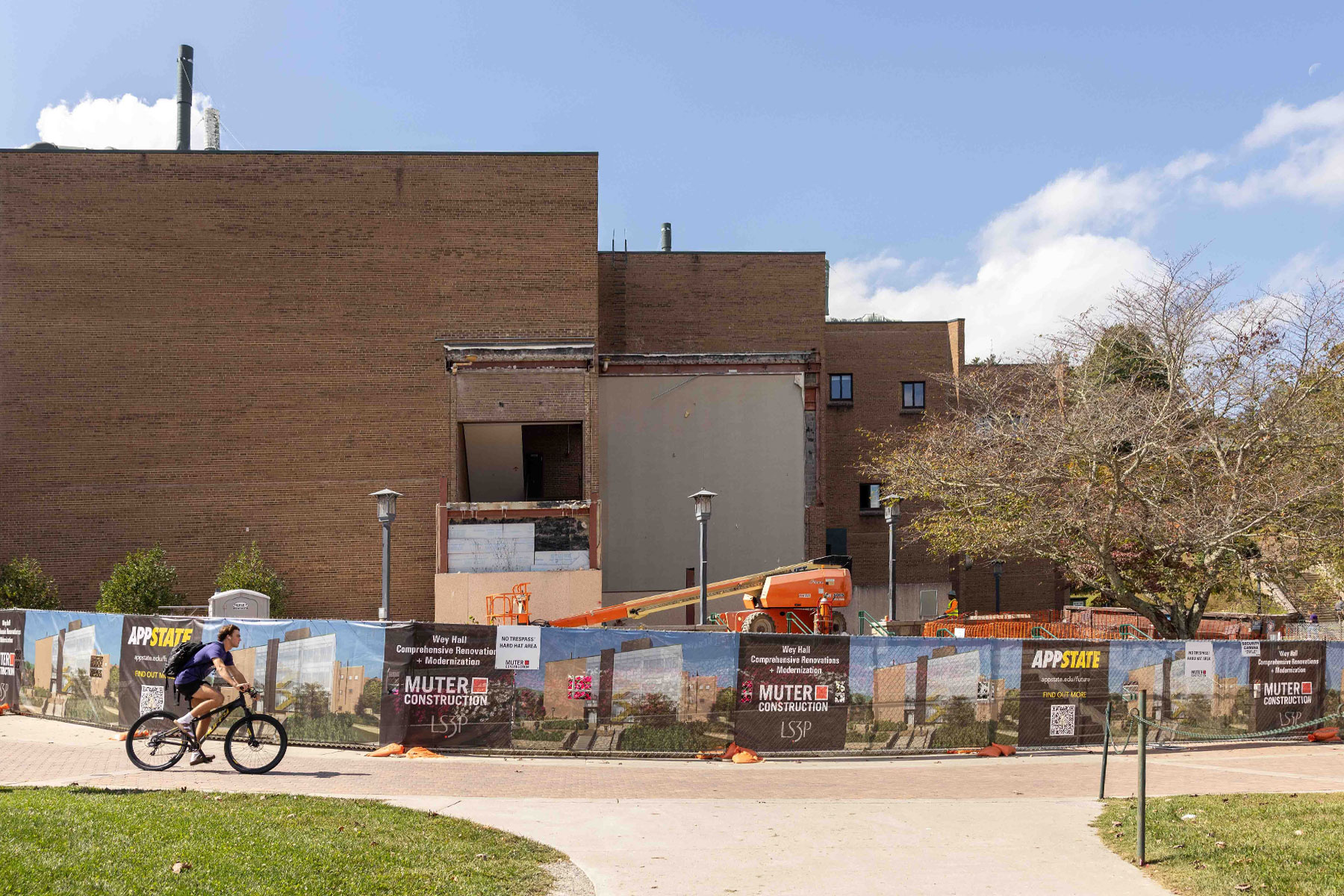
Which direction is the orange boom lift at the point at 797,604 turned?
to the viewer's left

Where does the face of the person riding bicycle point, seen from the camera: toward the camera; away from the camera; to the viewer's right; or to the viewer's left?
to the viewer's right

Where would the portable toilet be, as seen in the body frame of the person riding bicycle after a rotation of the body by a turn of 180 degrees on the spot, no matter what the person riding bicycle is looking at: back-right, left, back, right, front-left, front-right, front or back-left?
right

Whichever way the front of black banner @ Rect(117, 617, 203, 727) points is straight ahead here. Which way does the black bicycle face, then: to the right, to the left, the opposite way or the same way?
to the left

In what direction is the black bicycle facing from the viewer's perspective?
to the viewer's right

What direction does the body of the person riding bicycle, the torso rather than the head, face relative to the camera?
to the viewer's right

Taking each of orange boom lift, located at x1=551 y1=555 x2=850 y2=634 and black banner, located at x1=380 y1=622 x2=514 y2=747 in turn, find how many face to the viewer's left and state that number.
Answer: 1

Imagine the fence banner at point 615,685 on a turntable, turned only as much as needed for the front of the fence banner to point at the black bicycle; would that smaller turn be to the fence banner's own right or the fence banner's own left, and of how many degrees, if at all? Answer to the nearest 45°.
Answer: approximately 45° to the fence banner's own right

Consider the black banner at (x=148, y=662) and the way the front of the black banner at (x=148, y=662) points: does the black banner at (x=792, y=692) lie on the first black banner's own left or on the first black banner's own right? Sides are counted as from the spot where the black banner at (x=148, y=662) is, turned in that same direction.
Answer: on the first black banner's own left

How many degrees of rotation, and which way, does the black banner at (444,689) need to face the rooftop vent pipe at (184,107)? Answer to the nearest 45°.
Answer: approximately 180°
